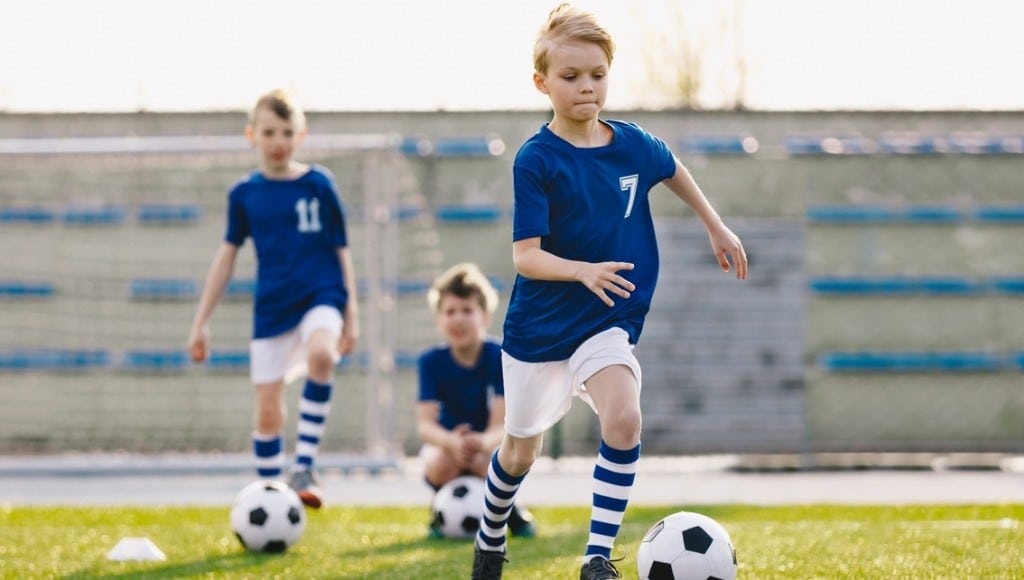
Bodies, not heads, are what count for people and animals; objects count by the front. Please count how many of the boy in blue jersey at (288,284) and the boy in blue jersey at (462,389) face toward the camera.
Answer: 2

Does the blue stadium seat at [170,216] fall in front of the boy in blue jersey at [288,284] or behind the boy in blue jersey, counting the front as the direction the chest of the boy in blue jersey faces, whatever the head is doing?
behind

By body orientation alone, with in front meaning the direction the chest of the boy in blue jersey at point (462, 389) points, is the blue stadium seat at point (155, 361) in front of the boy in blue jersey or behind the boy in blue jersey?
behind

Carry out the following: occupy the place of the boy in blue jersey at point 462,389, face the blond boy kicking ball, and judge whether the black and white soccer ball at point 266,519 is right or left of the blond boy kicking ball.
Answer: right

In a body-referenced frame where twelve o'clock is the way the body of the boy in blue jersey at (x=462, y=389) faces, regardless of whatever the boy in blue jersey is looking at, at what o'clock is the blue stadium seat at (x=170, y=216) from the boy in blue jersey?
The blue stadium seat is roughly at 5 o'clock from the boy in blue jersey.

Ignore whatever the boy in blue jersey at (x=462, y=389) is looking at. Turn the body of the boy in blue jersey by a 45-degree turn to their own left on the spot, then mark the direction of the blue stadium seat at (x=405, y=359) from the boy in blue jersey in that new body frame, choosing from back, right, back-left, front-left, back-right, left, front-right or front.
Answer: back-left

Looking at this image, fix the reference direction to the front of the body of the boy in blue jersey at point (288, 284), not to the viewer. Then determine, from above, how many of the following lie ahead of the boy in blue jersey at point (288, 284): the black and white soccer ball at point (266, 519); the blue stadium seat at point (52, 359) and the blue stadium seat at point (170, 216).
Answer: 1

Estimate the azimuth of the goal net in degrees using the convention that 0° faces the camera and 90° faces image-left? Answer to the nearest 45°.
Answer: approximately 0°

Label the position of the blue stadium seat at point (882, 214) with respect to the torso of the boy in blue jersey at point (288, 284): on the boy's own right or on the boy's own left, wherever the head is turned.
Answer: on the boy's own left

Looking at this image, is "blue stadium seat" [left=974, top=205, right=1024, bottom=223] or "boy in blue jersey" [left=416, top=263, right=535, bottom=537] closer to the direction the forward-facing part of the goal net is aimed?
the boy in blue jersey

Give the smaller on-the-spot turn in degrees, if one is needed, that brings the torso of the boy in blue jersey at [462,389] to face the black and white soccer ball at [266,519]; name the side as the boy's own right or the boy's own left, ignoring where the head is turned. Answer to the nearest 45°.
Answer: approximately 45° to the boy's own right

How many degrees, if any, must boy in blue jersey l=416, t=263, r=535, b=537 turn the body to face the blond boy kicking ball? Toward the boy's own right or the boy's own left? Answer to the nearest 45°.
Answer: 0° — they already face them
